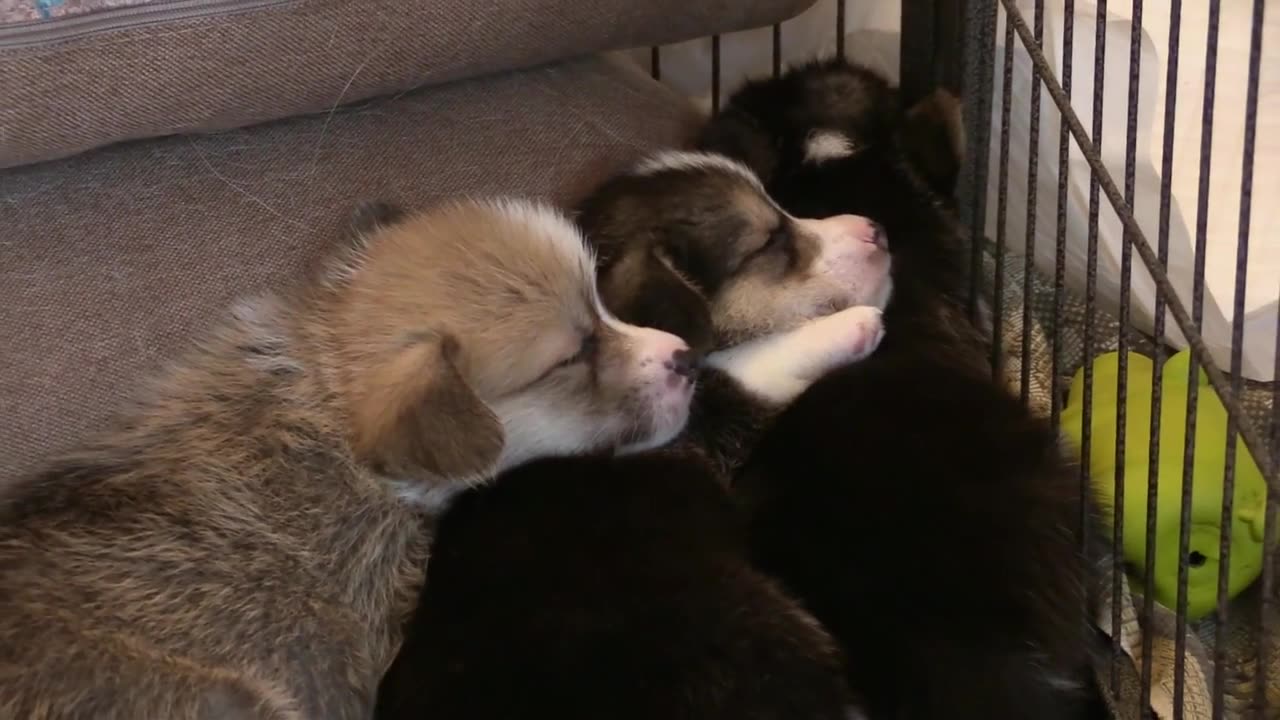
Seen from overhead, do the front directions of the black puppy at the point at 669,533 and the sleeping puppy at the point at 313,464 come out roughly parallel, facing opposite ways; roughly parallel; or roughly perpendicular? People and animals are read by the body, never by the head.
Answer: roughly parallel

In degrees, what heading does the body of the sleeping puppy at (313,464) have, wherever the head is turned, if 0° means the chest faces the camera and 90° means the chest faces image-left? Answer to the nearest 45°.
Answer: approximately 270°

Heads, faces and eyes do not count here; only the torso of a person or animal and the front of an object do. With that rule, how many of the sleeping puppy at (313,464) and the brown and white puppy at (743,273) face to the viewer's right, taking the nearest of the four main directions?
2

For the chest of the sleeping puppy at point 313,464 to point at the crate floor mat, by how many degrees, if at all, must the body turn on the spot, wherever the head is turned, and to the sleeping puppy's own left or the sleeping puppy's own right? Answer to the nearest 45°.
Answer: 0° — it already faces it

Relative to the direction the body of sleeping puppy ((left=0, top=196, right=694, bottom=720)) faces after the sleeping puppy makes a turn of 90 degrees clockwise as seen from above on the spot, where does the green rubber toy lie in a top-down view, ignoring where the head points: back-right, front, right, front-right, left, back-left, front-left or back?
left
